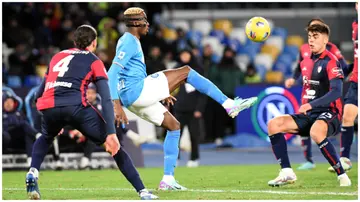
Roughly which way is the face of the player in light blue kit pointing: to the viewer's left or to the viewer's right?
to the viewer's right

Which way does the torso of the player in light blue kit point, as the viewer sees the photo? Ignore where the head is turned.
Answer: to the viewer's right
